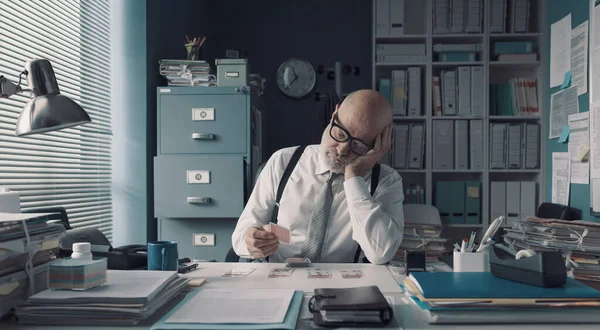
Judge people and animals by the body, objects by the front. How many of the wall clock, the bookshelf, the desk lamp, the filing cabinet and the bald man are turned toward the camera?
4

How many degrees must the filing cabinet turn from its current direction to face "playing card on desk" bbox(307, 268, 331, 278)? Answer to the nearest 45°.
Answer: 0° — it already faces it

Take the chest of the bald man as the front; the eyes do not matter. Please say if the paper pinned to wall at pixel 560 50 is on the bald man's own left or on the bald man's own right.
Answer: on the bald man's own left

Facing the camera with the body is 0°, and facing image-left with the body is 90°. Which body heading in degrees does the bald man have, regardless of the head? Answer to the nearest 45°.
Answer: approximately 0°

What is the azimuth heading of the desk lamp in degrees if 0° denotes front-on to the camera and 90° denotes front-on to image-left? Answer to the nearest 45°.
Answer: approximately 270°
